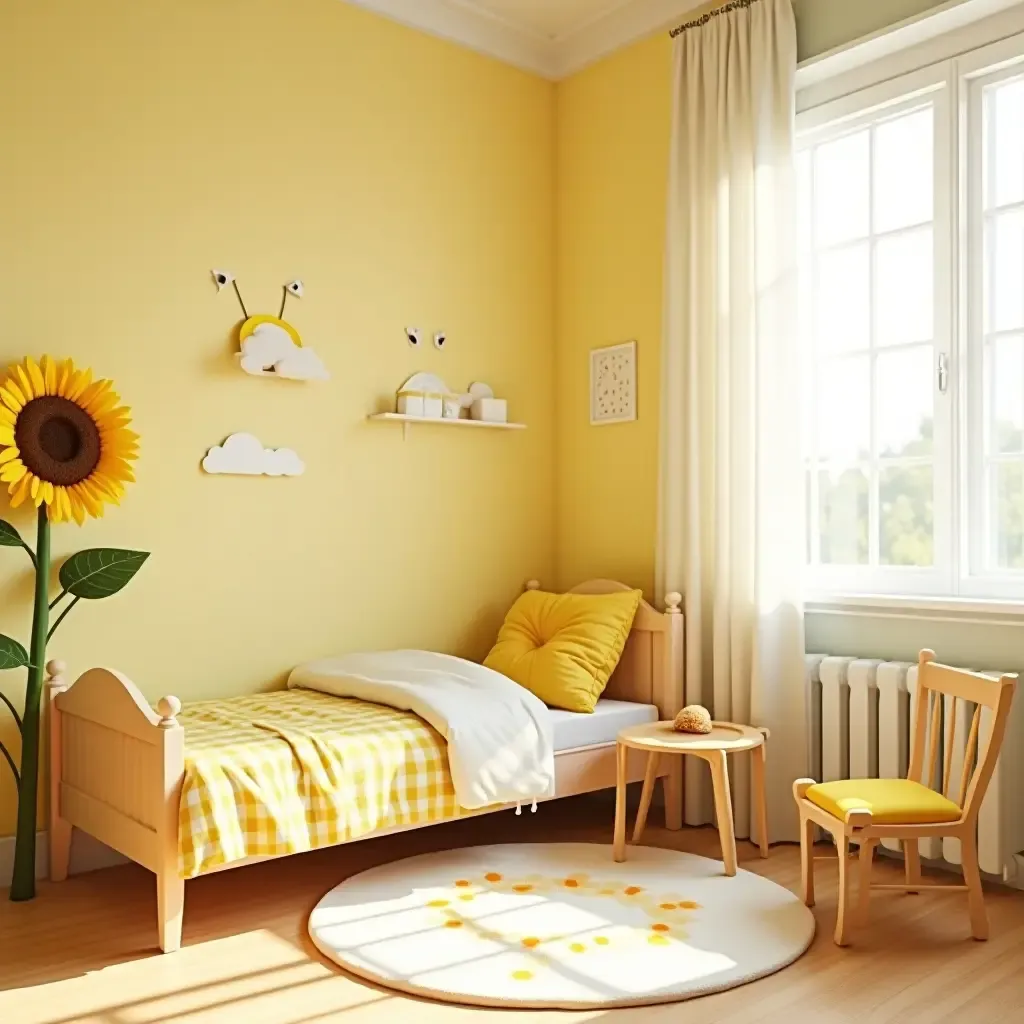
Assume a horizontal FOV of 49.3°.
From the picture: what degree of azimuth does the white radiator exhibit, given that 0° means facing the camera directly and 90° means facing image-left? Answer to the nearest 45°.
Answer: approximately 45°

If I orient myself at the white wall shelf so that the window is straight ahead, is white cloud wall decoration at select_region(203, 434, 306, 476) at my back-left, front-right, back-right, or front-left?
back-right

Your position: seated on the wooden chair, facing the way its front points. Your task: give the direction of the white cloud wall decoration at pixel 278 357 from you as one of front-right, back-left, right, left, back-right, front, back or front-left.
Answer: front-right

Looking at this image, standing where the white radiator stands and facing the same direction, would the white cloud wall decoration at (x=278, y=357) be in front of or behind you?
in front

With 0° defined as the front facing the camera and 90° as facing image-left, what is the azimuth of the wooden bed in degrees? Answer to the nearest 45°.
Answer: approximately 45°

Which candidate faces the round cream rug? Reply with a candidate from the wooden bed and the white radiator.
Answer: the white radiator

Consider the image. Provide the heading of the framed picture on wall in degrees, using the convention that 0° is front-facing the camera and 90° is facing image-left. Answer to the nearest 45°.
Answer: approximately 45°

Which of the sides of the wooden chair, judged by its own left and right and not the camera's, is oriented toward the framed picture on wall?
right

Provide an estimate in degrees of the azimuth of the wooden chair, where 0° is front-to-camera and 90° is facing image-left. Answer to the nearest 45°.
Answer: approximately 45°

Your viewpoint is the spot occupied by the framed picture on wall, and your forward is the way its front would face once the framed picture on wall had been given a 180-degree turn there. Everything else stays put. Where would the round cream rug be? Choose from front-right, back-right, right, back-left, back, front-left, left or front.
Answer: back-right

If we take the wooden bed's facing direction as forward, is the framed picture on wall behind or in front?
behind
